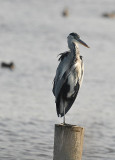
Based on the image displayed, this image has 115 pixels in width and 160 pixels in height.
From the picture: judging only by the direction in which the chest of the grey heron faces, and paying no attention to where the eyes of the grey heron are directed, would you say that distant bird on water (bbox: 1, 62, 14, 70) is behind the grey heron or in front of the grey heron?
behind

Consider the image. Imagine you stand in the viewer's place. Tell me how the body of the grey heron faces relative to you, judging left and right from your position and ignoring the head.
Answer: facing the viewer and to the right of the viewer
